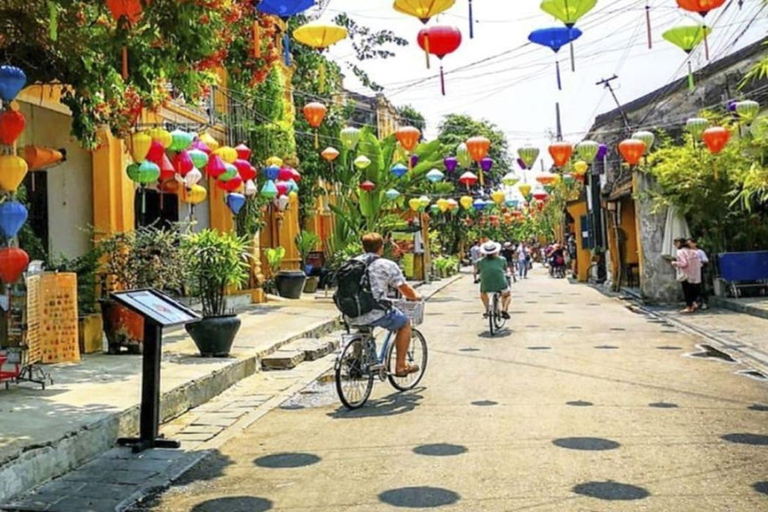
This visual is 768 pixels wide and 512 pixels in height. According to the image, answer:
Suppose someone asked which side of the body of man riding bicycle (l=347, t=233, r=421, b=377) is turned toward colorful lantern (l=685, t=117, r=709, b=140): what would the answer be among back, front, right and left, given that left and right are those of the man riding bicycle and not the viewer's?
front

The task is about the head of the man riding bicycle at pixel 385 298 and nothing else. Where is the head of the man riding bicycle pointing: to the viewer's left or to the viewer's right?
to the viewer's right

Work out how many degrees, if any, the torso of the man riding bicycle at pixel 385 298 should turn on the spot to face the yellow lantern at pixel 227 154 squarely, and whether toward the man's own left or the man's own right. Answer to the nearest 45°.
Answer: approximately 90° to the man's own left

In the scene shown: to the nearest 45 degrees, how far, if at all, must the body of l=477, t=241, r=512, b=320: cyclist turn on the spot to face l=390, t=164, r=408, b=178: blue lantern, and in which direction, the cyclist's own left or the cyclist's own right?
0° — they already face it

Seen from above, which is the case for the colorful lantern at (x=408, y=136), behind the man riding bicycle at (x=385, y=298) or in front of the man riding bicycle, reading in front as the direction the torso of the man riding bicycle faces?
in front

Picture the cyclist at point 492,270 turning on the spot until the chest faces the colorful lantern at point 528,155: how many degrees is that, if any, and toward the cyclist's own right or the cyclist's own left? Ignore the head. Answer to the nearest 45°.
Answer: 0° — they already face it

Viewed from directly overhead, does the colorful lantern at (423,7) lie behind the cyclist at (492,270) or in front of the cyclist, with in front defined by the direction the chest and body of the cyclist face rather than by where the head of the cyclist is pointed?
behind

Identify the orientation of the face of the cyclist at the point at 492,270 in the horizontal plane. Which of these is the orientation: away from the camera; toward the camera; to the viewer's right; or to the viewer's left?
away from the camera

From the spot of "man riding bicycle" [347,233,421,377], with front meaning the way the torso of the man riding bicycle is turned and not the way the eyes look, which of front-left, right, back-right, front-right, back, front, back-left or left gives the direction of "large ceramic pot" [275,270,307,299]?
front-left

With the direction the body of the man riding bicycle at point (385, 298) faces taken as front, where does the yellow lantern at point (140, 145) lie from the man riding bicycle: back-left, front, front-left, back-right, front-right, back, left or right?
left

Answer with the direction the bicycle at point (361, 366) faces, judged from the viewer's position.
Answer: facing away from the viewer and to the right of the viewer

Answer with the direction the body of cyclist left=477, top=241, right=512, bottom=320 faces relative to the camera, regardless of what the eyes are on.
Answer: away from the camera

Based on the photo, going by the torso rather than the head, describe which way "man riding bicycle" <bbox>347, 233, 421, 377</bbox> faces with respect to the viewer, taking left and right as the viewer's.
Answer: facing away from the viewer and to the right of the viewer

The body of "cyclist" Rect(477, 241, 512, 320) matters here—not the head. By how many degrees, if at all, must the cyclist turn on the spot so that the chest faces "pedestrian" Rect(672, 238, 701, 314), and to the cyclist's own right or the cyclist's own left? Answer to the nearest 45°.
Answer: approximately 45° to the cyclist's own right

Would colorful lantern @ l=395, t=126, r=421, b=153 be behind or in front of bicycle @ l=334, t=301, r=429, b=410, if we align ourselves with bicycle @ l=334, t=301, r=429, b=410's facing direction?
in front
